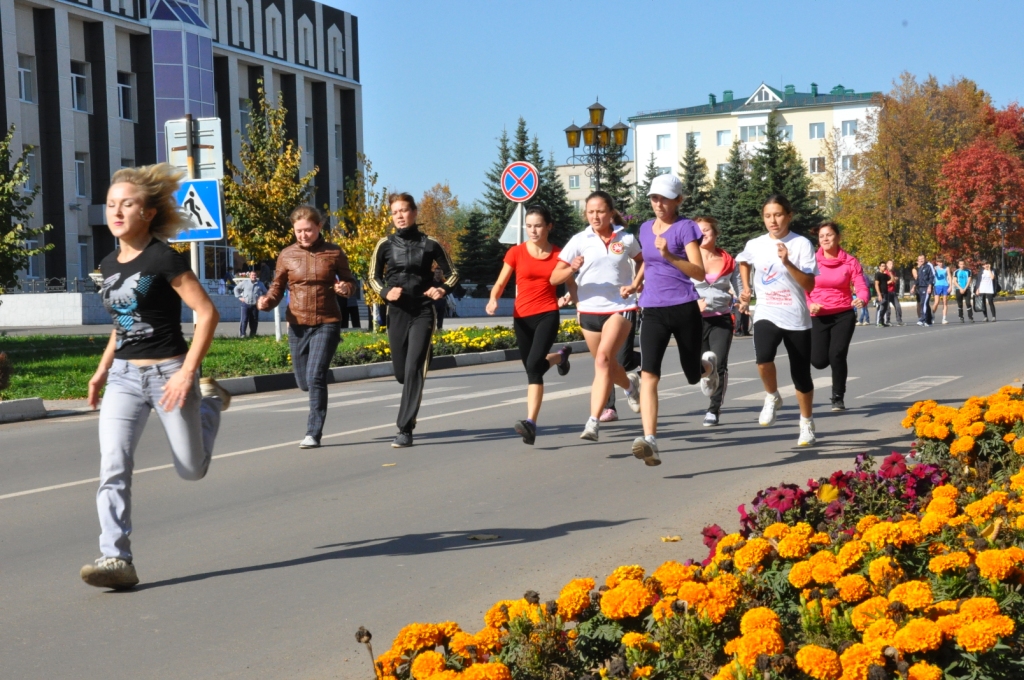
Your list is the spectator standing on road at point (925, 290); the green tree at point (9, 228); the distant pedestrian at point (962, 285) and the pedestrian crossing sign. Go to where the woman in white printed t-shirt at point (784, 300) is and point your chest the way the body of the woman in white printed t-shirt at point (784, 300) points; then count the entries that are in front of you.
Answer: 0

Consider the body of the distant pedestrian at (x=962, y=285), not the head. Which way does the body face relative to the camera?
toward the camera

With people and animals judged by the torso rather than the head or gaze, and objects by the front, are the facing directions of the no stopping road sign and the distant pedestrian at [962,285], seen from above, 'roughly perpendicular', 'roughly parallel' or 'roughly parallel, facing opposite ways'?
roughly parallel

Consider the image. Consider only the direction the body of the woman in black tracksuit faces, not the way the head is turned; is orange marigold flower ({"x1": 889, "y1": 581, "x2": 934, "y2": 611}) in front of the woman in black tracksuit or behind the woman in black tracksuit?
in front

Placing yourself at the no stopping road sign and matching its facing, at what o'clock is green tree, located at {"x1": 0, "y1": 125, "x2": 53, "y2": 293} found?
The green tree is roughly at 3 o'clock from the no stopping road sign.

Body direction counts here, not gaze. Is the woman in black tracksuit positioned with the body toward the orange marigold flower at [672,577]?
yes

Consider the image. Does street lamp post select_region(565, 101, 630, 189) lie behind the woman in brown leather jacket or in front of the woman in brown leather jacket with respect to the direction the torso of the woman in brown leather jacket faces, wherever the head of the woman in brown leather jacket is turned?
behind

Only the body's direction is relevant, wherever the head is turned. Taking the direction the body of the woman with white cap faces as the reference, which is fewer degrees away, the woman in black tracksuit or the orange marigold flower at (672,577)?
the orange marigold flower

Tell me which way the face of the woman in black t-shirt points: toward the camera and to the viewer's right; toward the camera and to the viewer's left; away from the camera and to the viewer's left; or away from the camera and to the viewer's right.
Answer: toward the camera and to the viewer's left

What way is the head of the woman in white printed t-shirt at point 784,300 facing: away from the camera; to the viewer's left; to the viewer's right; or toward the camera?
toward the camera

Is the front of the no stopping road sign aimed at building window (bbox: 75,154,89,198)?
no

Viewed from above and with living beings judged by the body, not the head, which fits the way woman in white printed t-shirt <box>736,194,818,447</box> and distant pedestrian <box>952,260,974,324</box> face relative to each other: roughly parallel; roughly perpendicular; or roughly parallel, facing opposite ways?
roughly parallel

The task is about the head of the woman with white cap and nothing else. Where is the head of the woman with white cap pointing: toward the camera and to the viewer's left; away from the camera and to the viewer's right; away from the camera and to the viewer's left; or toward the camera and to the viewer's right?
toward the camera and to the viewer's left

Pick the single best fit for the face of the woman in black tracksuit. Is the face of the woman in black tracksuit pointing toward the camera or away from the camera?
toward the camera

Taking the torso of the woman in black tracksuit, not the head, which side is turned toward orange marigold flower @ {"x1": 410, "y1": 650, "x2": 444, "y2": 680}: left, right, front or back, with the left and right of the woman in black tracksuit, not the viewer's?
front

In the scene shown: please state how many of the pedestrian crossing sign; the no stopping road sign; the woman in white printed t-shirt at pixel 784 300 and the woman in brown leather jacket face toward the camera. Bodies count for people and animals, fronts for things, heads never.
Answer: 4

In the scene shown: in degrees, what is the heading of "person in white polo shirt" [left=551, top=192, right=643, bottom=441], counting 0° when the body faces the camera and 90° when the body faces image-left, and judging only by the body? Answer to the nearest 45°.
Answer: approximately 45°

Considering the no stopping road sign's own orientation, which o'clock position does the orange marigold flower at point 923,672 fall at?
The orange marigold flower is roughly at 12 o'clock from the no stopping road sign.

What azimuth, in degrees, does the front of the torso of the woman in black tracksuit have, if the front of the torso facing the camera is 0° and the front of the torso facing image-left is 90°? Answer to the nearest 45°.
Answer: approximately 0°

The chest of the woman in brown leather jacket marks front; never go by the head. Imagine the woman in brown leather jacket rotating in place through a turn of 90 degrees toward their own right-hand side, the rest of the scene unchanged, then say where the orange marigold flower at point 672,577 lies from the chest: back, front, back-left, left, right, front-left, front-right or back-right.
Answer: left

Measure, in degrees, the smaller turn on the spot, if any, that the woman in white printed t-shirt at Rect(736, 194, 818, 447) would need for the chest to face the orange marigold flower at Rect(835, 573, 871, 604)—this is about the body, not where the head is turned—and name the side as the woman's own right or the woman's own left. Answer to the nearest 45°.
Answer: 0° — they already face it
